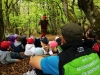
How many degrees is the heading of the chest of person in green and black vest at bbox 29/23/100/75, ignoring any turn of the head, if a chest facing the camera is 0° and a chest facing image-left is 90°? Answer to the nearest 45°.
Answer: approximately 135°

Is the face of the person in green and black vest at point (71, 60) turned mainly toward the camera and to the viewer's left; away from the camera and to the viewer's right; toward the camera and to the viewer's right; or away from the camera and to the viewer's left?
away from the camera and to the viewer's left

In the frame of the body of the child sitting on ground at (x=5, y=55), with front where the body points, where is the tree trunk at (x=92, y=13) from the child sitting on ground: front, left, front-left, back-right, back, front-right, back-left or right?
front-right

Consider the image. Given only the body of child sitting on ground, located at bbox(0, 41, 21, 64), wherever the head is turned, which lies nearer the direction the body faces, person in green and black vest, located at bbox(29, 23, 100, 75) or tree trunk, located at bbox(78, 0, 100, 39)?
the tree trunk

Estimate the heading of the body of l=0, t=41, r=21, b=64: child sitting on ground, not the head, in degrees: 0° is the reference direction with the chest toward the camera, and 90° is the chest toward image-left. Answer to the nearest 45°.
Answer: approximately 225°

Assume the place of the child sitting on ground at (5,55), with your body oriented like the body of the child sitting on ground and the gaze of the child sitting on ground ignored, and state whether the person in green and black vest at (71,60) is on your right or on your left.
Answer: on your right

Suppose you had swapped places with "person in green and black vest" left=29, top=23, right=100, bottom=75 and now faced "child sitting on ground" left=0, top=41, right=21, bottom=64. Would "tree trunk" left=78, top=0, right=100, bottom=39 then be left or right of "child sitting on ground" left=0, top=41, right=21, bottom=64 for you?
right

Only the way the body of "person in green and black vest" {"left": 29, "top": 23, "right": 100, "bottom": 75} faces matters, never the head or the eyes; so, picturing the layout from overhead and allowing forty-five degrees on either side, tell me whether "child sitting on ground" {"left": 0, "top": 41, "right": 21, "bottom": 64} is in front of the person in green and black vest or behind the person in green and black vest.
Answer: in front

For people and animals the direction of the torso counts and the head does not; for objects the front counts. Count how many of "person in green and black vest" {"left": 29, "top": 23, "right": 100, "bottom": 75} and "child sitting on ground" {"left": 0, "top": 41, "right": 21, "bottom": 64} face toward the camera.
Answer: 0

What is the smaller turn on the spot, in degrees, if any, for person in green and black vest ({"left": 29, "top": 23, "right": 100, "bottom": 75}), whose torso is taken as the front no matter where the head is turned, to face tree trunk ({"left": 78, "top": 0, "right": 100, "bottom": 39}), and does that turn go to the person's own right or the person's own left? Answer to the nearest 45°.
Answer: approximately 45° to the person's own right
